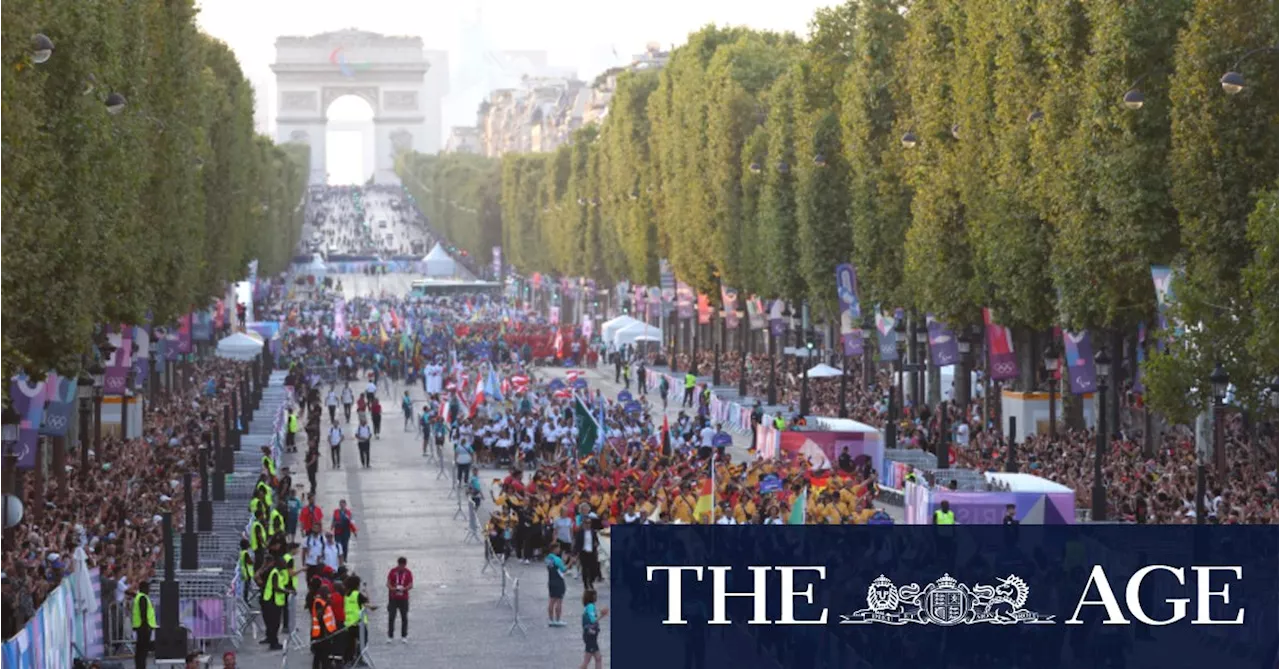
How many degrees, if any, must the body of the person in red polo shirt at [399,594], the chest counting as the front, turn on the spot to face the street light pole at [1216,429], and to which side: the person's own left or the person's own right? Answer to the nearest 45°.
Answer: approximately 90° to the person's own left

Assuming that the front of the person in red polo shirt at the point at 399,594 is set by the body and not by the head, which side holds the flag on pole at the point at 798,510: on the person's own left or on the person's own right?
on the person's own left

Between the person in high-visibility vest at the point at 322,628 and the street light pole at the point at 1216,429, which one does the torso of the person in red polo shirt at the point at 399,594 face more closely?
the person in high-visibility vest

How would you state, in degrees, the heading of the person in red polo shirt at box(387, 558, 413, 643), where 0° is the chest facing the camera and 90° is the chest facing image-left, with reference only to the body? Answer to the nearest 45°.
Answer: approximately 0°

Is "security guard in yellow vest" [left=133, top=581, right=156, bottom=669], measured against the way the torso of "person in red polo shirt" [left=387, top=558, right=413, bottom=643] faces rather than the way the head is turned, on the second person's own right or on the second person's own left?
on the second person's own right

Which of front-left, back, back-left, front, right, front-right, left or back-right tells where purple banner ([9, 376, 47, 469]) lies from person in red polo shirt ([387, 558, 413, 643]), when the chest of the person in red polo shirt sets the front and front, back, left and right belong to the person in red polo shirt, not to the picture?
back-right

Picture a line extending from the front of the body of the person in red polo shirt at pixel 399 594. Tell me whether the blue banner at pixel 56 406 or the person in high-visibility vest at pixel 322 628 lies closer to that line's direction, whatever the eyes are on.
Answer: the person in high-visibility vest

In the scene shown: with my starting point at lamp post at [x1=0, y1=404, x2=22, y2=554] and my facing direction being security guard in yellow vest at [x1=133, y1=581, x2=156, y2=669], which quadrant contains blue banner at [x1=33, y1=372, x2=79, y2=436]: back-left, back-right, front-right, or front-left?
back-left

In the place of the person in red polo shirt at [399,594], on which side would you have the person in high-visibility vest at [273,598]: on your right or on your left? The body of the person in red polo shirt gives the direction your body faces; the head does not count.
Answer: on your right
